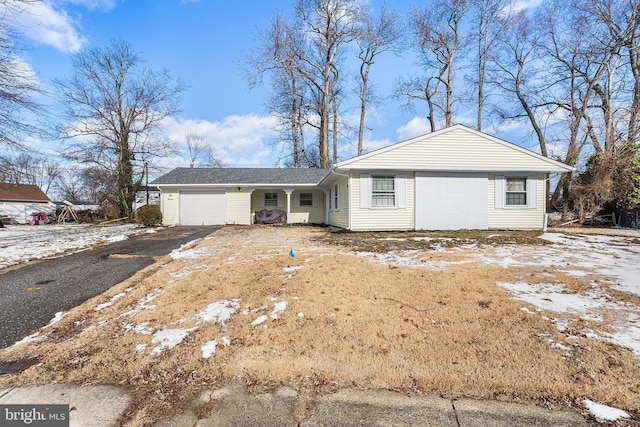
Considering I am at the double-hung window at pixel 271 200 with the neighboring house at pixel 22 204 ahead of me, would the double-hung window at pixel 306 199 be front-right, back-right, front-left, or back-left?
back-right

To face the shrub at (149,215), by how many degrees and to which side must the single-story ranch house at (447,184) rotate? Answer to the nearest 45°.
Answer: approximately 90° to its right

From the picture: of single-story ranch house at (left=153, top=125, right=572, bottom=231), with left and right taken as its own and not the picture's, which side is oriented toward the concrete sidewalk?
front

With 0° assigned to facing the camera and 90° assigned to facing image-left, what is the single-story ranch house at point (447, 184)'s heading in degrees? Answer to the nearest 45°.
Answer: approximately 0°

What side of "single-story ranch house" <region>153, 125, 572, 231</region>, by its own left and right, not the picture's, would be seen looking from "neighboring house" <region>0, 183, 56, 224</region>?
right
